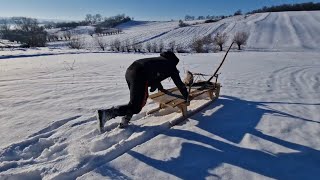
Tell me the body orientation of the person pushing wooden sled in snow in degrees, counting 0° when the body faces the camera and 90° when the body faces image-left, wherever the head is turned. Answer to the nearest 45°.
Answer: approximately 270°
